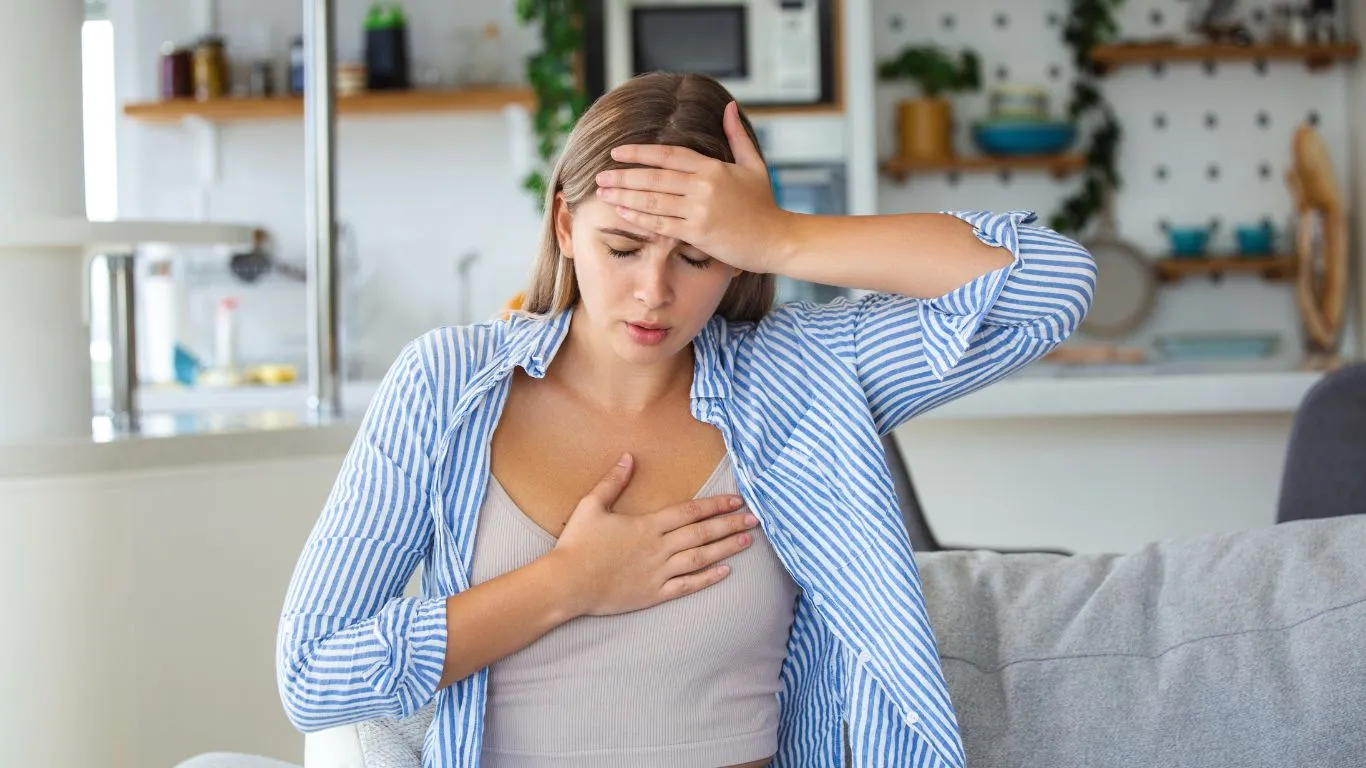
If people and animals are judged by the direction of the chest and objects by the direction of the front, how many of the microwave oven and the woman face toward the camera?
2

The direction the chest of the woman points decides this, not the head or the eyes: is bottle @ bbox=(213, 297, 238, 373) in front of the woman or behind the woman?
behind

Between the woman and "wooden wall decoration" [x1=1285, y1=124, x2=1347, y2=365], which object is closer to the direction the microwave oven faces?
the woman

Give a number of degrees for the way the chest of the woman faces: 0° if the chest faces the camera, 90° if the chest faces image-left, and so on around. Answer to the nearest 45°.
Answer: approximately 0°

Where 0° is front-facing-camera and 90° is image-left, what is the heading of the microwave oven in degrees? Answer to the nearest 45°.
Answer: approximately 0°

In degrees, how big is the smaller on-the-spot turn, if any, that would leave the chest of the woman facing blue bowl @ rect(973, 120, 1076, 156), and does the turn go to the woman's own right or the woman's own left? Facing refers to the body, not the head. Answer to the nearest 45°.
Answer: approximately 180°
